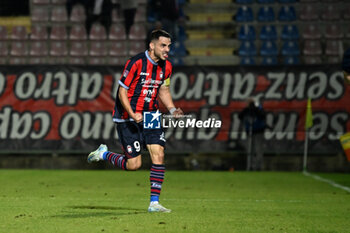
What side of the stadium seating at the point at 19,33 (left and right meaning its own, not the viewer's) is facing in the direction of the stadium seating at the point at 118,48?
left

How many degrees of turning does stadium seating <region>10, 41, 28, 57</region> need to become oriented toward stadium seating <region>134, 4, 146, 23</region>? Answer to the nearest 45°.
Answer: approximately 90° to its left

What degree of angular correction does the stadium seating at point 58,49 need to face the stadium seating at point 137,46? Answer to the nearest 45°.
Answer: approximately 90° to its left

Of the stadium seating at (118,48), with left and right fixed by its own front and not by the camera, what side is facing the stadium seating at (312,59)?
left

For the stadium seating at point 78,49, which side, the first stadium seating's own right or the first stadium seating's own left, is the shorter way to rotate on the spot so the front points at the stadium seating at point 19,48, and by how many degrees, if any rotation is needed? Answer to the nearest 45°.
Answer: approximately 90° to the first stadium seating's own right

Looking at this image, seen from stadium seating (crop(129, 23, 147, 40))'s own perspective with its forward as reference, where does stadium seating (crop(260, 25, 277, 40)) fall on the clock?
stadium seating (crop(260, 25, 277, 40)) is roughly at 9 o'clock from stadium seating (crop(129, 23, 147, 40)).

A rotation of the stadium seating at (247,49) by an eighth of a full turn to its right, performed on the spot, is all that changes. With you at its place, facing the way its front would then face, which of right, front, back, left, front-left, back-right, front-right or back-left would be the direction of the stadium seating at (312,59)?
back-left

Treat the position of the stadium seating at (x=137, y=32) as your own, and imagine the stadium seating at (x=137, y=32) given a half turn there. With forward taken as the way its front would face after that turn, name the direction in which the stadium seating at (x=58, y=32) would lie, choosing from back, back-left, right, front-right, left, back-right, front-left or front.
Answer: left

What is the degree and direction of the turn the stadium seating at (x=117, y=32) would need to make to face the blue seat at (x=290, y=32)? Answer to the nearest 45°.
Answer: approximately 90° to its left

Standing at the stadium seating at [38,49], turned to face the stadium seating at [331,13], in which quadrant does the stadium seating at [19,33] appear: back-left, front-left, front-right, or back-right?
back-left
